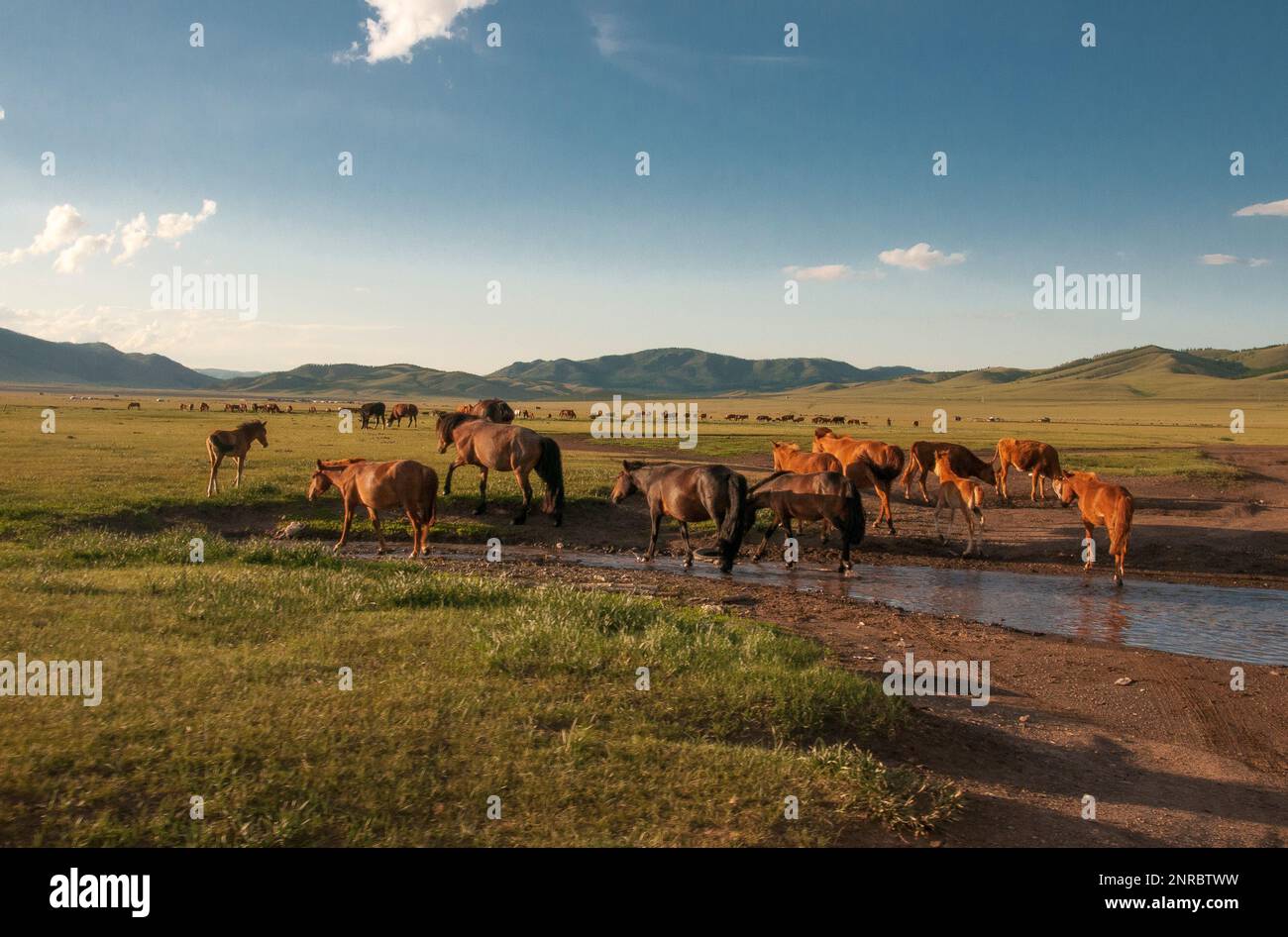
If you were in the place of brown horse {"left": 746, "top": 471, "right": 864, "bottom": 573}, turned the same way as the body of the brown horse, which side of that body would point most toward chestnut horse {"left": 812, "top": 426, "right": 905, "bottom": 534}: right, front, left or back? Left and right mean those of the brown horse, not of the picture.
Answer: right

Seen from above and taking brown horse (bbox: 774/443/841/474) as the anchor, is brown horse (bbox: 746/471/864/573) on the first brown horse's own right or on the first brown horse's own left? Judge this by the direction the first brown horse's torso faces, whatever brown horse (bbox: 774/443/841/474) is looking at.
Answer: on the first brown horse's own left

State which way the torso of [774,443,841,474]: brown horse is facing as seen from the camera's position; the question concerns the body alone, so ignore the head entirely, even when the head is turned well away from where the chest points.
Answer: to the viewer's left

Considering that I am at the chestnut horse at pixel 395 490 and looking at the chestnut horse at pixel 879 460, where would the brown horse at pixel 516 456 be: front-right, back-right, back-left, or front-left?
front-left

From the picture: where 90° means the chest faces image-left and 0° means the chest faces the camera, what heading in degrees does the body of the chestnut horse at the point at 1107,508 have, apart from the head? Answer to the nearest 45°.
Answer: approximately 135°

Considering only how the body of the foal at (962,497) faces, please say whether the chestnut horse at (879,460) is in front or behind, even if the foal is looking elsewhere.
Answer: in front
